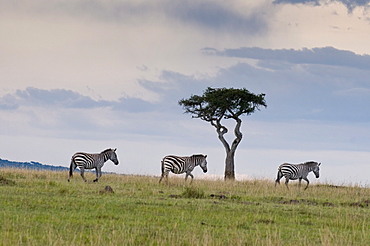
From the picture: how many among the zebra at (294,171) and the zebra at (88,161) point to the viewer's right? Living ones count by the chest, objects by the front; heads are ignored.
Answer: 2

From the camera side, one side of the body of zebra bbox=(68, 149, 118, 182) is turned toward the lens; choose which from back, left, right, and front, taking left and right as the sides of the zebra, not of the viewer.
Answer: right

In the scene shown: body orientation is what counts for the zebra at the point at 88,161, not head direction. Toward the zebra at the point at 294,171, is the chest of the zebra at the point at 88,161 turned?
yes

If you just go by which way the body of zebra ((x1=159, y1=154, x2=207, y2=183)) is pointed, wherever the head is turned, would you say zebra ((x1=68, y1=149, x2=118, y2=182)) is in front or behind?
behind

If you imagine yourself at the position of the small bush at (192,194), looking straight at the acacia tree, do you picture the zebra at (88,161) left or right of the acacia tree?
left

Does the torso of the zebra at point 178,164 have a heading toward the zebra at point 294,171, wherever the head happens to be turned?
yes

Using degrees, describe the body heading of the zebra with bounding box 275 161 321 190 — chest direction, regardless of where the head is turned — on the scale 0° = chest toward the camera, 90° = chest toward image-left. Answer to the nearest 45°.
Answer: approximately 270°

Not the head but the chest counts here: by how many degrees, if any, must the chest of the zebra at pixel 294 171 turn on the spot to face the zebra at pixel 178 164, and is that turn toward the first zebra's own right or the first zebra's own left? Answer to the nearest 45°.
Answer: approximately 180°

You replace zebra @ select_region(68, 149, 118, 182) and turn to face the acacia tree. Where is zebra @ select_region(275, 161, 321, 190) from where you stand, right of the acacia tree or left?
right

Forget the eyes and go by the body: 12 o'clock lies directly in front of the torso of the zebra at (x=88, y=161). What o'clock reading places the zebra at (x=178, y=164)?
the zebra at (x=178, y=164) is roughly at 12 o'clock from the zebra at (x=88, y=161).

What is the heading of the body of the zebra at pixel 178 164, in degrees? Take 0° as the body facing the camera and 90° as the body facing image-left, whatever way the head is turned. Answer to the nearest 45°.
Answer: approximately 270°

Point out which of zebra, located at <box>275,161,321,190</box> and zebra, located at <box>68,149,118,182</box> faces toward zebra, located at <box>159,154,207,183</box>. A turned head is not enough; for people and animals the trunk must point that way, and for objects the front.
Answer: zebra, located at <box>68,149,118,182</box>

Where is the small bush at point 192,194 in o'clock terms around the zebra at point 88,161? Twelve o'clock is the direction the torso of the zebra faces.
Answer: The small bush is roughly at 2 o'clock from the zebra.
